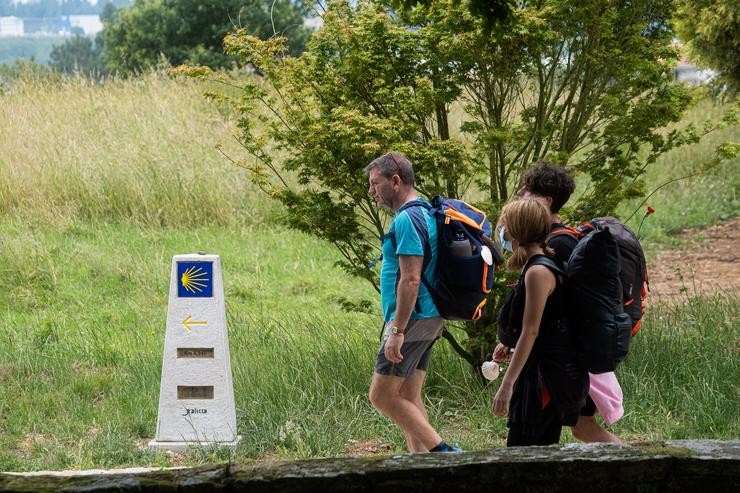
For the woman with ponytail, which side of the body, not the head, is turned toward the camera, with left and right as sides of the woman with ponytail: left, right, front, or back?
left

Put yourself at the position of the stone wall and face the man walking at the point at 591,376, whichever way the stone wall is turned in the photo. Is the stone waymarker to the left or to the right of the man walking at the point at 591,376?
left

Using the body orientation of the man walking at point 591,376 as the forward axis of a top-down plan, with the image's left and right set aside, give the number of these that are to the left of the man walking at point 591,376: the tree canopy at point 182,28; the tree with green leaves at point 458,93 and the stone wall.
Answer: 1

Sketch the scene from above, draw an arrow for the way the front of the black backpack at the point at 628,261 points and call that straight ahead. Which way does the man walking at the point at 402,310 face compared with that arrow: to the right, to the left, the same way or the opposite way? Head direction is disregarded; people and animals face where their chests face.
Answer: the opposite way

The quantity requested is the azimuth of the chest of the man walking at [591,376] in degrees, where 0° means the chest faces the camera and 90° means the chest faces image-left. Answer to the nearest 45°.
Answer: approximately 90°

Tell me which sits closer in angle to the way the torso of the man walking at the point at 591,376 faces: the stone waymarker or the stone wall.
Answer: the stone waymarker

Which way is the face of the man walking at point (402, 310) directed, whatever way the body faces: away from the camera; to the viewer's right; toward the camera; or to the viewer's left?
to the viewer's left

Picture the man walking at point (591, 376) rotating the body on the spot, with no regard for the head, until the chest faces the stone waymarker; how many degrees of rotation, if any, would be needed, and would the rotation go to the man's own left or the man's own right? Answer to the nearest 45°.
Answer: approximately 45° to the man's own right

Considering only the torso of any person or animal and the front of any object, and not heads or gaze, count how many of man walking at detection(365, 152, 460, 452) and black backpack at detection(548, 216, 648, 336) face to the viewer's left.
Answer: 1

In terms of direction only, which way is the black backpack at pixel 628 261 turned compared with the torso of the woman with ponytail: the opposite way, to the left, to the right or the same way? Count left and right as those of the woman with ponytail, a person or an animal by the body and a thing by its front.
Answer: the opposite way

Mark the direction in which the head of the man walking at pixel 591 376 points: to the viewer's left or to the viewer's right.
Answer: to the viewer's left

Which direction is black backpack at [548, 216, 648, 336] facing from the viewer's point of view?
to the viewer's right

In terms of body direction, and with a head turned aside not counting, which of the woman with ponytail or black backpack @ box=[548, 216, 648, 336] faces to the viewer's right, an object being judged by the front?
the black backpack

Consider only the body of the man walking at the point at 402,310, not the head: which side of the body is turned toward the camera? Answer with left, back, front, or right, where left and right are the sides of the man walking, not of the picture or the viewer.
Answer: left
